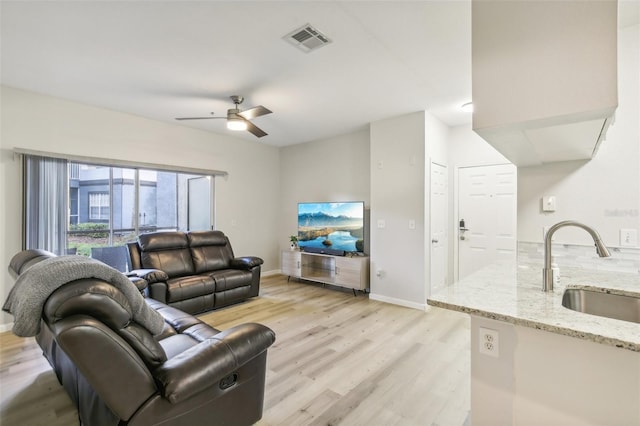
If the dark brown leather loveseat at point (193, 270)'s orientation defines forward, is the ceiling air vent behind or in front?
in front

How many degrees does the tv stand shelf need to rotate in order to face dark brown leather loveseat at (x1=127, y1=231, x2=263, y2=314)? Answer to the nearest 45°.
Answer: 0° — it already faces it

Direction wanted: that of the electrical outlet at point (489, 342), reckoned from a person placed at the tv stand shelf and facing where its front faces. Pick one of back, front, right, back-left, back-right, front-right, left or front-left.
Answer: front-left

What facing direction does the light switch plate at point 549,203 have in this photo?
toward the camera

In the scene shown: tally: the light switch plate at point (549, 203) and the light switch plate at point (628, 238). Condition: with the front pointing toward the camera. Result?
2

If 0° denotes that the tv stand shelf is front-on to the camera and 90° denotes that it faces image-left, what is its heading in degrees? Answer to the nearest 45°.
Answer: approximately 45°

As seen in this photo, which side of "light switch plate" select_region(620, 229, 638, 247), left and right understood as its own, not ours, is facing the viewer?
front

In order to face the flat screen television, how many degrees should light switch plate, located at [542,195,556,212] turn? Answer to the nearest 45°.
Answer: approximately 90° to its right

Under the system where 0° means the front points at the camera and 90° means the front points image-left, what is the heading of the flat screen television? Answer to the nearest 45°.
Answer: approximately 45°
